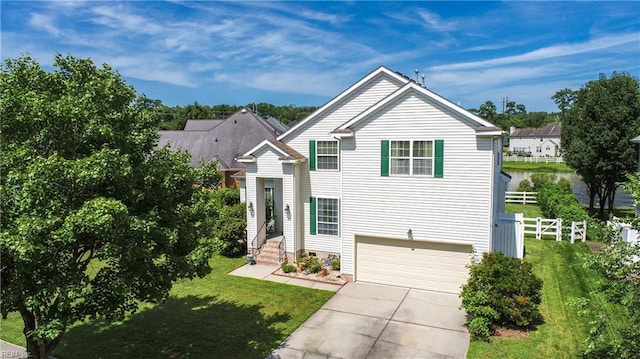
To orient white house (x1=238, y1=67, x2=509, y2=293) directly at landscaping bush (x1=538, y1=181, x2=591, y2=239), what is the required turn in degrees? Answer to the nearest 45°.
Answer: approximately 135° to its left

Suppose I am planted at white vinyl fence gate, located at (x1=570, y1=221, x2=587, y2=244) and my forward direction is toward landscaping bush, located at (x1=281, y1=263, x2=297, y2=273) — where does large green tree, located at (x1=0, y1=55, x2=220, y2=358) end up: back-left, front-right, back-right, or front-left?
front-left

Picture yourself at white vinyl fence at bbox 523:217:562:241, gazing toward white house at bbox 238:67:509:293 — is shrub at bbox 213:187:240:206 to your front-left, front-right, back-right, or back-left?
front-right

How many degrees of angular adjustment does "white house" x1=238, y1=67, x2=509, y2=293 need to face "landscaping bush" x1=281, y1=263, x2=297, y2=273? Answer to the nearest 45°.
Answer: approximately 90° to its right

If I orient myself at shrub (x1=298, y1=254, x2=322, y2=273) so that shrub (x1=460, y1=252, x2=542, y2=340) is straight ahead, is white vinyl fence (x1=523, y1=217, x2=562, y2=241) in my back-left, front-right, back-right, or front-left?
front-left

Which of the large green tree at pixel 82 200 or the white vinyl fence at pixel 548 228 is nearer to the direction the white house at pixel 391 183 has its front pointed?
the large green tree

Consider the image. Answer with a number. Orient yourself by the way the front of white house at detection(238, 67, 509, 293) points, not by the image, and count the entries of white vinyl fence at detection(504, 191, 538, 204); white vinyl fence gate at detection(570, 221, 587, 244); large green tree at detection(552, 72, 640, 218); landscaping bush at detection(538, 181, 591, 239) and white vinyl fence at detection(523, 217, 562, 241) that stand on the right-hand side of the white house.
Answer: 0

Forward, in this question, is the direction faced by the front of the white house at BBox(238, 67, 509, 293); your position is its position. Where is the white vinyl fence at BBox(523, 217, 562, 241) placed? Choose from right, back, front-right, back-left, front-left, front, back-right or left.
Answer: back-left

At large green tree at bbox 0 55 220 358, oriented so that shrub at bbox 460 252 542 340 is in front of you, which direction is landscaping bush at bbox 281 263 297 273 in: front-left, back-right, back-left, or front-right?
front-left

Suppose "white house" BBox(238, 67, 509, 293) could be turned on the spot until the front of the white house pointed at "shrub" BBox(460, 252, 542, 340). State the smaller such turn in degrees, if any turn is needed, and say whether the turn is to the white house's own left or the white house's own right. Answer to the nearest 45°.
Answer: approximately 45° to the white house's own left

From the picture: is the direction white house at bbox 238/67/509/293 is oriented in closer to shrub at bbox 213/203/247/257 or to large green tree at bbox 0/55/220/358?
the large green tree

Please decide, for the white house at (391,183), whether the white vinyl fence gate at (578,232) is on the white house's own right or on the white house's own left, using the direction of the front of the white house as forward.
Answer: on the white house's own left

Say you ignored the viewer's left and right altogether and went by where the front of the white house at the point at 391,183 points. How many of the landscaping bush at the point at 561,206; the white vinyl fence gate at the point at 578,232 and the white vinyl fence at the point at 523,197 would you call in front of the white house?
0

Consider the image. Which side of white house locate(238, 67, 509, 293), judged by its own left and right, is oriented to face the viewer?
front

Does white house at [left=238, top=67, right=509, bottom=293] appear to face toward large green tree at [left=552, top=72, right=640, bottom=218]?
no

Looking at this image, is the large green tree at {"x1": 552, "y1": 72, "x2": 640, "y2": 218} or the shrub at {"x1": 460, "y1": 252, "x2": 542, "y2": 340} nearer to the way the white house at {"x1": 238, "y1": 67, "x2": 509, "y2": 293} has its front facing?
the shrub

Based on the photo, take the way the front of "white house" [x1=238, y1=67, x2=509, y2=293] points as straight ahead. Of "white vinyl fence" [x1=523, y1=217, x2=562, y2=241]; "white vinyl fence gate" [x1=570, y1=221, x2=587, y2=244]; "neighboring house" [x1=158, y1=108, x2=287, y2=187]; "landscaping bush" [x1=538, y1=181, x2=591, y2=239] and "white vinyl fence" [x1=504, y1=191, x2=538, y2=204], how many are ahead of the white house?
0

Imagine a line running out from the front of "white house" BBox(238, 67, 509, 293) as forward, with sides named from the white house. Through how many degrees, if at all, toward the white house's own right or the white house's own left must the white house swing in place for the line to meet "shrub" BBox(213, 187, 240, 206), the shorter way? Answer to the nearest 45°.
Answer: approximately 135° to the white house's own right

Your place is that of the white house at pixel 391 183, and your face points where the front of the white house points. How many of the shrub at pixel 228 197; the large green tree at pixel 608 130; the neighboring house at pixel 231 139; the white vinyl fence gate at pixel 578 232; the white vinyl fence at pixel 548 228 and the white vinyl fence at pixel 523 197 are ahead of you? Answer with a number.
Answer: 0

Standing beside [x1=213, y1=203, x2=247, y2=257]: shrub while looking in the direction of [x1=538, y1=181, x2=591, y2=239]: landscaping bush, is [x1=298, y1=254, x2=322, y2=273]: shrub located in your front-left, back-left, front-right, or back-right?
front-right
